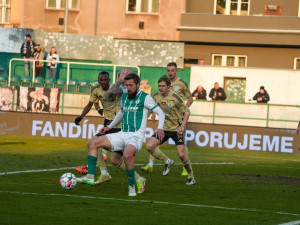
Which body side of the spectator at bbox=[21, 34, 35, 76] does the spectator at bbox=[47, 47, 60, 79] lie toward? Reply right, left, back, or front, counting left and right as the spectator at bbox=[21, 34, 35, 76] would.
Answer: left

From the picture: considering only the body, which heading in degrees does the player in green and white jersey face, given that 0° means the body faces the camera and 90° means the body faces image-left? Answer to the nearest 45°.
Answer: approximately 45°

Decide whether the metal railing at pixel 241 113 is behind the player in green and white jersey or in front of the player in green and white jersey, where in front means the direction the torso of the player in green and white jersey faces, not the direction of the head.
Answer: behind

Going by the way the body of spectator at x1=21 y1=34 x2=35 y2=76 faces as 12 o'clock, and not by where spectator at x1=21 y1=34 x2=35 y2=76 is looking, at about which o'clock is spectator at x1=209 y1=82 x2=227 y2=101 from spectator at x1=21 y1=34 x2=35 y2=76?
spectator at x1=209 y1=82 x2=227 y2=101 is roughly at 10 o'clock from spectator at x1=21 y1=34 x2=35 y2=76.

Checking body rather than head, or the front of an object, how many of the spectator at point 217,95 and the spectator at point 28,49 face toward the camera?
2

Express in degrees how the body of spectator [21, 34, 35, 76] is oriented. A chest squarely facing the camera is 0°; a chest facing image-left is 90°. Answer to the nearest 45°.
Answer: approximately 0°

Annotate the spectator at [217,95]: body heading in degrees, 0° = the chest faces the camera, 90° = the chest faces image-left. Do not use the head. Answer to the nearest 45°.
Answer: approximately 0°
